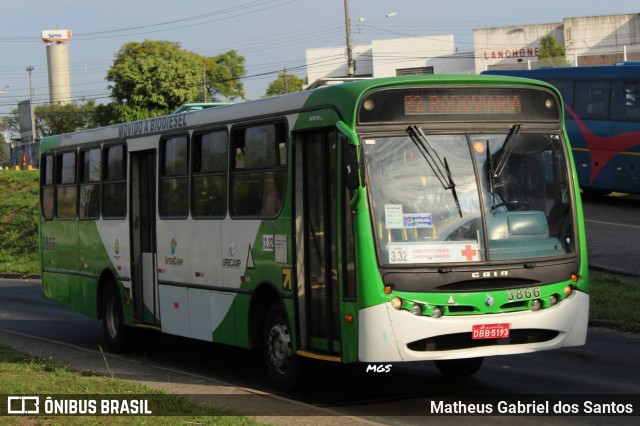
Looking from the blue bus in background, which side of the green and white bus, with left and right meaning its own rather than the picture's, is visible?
left

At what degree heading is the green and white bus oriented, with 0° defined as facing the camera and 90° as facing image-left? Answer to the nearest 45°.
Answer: approximately 315°
